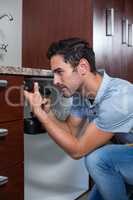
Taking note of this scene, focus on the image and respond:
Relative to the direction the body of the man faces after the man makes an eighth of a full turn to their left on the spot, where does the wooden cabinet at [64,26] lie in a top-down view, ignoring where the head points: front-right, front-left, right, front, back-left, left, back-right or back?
back-right

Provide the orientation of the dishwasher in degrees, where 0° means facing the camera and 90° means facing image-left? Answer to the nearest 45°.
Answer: approximately 315°

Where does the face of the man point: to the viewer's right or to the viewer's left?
to the viewer's left

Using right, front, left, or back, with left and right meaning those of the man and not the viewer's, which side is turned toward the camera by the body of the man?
left

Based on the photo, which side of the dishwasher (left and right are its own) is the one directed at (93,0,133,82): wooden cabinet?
left
